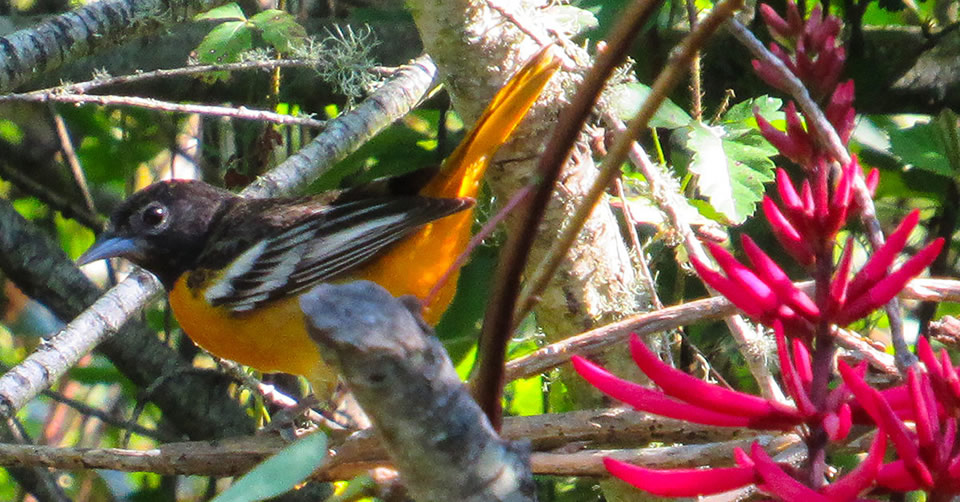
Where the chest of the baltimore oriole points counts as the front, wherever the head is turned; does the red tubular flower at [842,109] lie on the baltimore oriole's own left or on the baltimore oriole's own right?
on the baltimore oriole's own left

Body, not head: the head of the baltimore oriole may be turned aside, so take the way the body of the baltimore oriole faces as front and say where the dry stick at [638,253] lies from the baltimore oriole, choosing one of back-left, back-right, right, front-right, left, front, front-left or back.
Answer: back-left

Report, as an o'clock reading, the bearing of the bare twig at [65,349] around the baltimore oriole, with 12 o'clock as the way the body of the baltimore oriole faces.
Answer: The bare twig is roughly at 12 o'clock from the baltimore oriole.

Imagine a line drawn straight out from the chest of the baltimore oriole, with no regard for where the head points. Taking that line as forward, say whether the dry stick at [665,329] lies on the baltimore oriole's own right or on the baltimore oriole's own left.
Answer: on the baltimore oriole's own left

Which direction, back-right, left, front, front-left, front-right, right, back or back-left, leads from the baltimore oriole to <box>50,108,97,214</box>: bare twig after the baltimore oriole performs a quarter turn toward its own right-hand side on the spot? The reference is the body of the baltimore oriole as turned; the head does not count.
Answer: front-left

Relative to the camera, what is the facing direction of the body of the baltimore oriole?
to the viewer's left

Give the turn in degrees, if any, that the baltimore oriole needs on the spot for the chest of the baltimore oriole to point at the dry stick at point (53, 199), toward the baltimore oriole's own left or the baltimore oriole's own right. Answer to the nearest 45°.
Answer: approximately 45° to the baltimore oriole's own right
